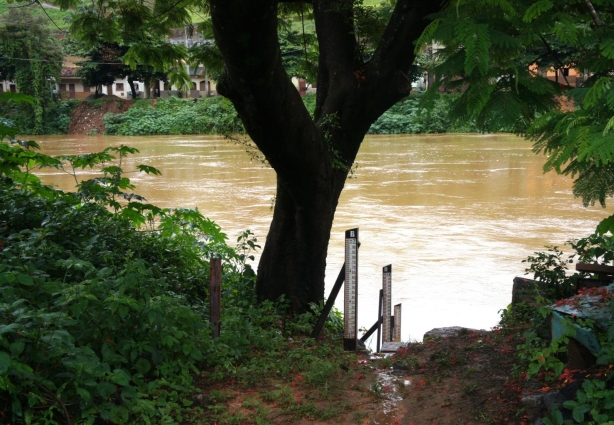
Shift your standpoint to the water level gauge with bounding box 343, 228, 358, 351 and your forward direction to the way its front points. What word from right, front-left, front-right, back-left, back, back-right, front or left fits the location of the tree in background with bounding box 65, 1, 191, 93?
back-right

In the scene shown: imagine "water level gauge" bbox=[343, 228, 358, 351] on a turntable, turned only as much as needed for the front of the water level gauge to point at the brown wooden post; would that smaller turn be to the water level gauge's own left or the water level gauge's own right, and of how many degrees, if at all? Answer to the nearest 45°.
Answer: approximately 45° to the water level gauge's own right

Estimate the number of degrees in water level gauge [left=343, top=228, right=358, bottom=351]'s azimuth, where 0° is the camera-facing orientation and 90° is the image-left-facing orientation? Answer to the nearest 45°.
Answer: approximately 0°

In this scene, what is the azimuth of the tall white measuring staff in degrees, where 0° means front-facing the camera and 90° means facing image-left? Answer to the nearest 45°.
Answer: approximately 0°

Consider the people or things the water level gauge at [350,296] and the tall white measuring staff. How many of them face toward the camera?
2

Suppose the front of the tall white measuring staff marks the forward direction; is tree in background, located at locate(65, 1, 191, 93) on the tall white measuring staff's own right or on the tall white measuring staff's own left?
on the tall white measuring staff's own right

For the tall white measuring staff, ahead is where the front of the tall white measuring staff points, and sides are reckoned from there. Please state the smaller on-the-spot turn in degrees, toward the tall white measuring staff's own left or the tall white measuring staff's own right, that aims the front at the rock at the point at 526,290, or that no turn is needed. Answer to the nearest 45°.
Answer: approximately 45° to the tall white measuring staff's own left

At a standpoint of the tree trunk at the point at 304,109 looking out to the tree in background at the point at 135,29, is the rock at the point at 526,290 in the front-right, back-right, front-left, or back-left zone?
back-right

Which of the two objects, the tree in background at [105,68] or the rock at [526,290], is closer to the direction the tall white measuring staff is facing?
the rock

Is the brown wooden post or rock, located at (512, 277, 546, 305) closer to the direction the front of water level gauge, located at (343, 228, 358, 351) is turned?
the brown wooden post

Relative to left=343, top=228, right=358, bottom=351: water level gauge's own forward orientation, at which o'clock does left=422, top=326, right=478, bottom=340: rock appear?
The rock is roughly at 8 o'clock from the water level gauge.
